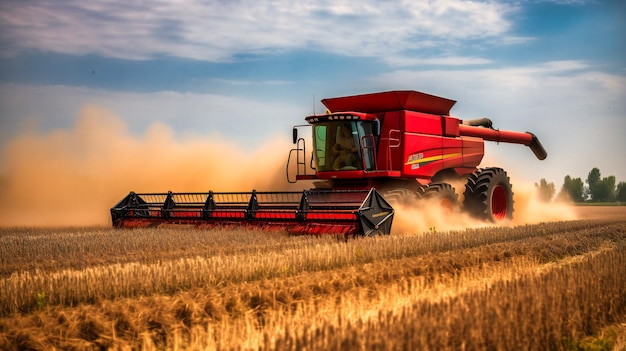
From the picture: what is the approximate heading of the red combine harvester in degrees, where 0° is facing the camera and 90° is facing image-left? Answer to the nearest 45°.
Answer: approximately 45°
